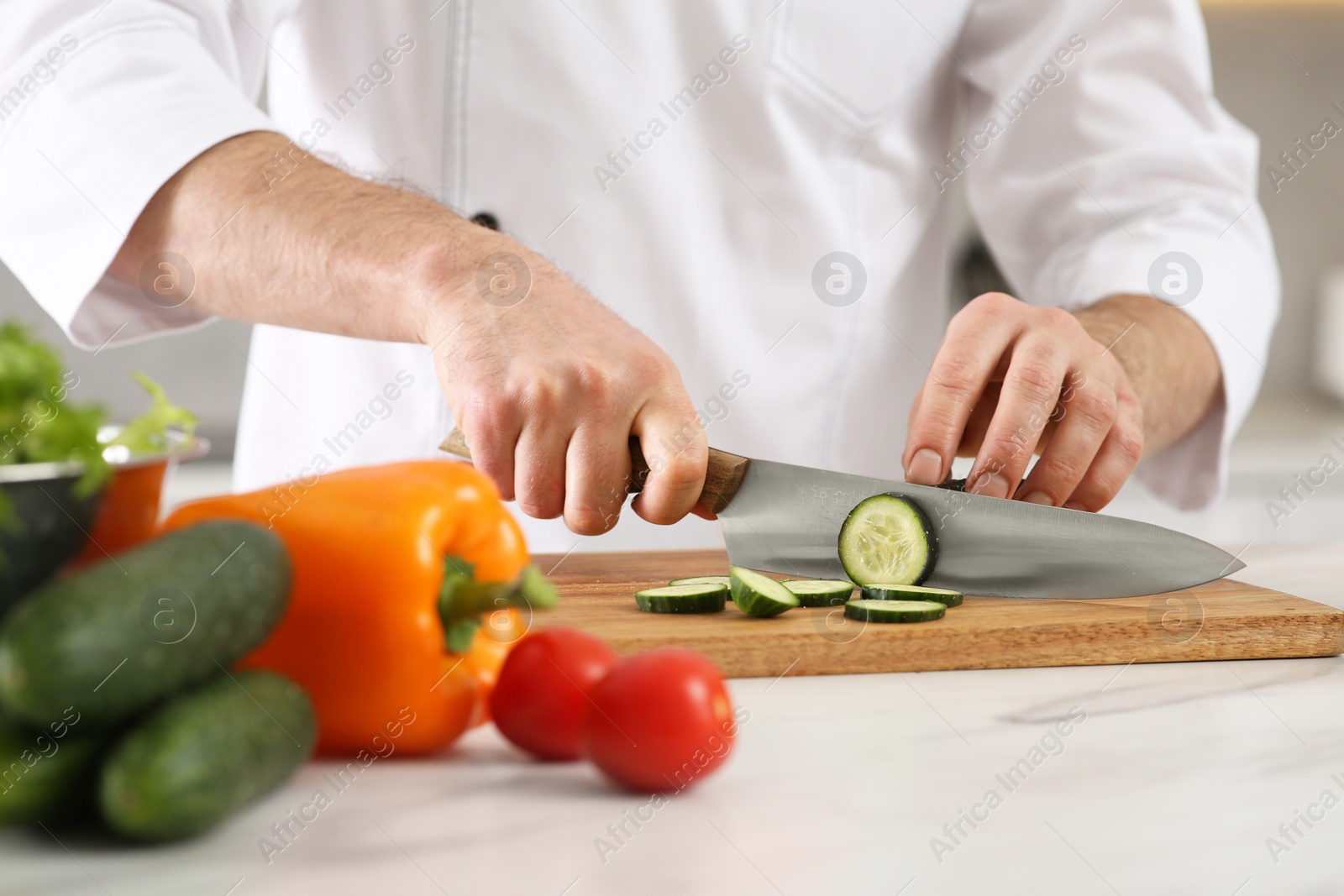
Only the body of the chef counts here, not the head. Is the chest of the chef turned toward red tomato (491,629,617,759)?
yes

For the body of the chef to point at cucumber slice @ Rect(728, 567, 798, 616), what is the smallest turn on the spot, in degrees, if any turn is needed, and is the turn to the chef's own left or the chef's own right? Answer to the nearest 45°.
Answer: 0° — they already face it

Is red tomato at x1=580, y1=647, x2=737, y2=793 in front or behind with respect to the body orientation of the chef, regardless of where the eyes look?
in front

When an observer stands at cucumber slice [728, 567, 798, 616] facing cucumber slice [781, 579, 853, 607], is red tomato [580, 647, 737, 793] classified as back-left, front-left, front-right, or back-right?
back-right

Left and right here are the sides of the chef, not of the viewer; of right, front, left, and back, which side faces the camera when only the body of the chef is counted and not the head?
front

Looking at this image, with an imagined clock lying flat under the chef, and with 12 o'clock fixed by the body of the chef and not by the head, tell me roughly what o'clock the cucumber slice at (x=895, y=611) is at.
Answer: The cucumber slice is roughly at 11 o'clock from the chef.

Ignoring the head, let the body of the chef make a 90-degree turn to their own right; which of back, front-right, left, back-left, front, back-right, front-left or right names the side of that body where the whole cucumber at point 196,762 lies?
left

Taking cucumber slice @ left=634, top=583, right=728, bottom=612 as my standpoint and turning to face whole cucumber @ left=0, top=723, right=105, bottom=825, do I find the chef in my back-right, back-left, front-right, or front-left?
back-right

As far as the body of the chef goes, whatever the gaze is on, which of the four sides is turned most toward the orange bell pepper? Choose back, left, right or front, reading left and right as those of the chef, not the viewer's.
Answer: front

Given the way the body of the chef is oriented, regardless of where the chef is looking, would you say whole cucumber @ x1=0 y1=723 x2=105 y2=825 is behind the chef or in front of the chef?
in front
